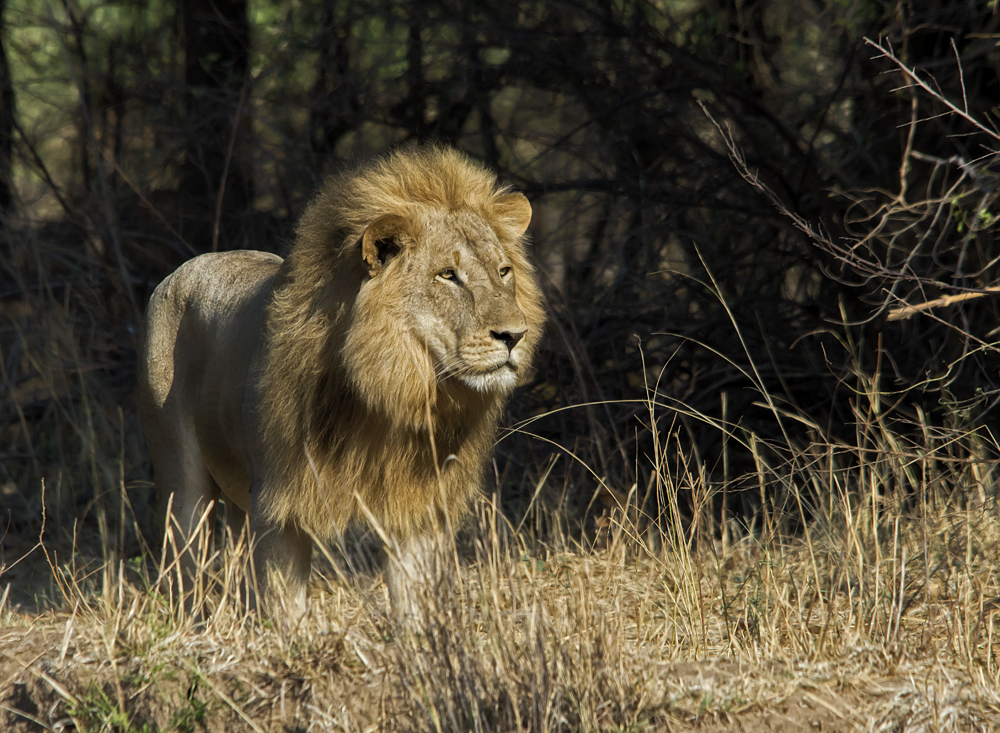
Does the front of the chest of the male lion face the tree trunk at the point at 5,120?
no

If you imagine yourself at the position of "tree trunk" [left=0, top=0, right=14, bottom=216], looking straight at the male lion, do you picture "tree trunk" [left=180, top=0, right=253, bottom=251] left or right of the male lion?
left

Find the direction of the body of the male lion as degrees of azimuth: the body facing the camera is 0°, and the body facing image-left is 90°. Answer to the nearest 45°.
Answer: approximately 315°

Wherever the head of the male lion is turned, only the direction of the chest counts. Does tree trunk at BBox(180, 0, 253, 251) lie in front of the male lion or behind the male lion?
behind
